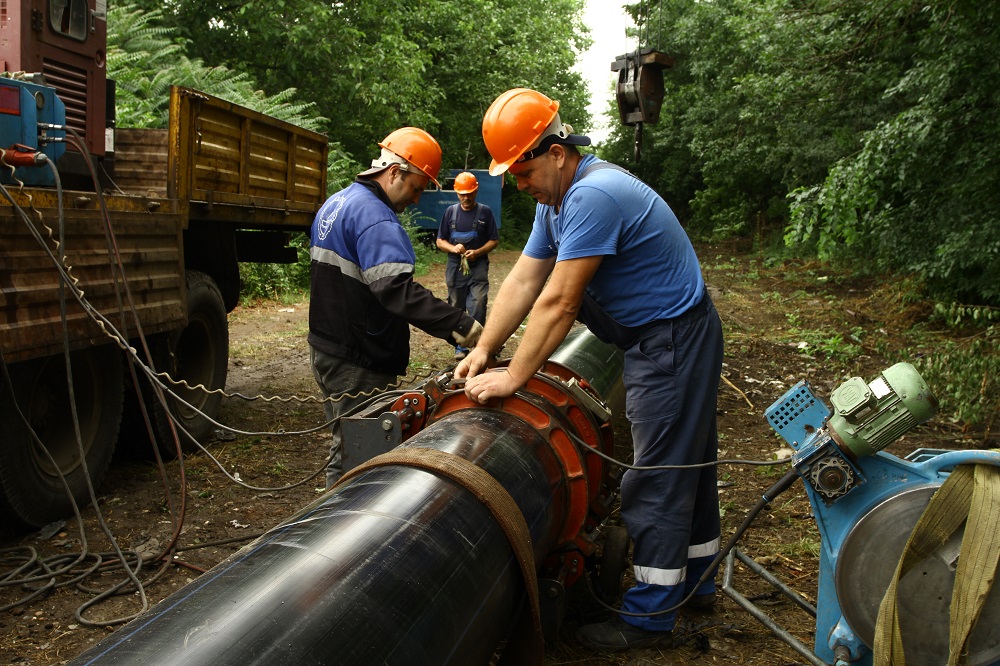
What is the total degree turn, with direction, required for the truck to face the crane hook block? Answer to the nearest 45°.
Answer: approximately 180°

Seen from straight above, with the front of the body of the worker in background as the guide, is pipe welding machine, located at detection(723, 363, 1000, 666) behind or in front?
in front

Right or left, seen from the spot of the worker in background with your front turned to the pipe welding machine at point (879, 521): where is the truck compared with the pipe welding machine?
right

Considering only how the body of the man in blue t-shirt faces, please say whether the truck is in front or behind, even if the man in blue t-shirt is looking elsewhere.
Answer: in front

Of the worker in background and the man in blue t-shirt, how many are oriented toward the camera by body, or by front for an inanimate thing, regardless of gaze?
1

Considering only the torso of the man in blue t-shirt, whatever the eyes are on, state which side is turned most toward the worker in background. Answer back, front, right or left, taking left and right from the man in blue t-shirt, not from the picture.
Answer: right

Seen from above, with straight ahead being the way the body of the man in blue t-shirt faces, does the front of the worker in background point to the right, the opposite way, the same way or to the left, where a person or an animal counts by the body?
to the left

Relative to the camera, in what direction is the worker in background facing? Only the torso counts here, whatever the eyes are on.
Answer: toward the camera

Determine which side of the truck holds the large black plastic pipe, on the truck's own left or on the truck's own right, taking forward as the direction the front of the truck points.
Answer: on the truck's own left

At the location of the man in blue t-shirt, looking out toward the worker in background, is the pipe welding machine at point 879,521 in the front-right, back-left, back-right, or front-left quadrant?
back-right

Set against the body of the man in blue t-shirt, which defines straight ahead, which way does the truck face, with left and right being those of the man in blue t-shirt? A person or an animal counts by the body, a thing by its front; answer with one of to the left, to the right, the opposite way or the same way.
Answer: to the left

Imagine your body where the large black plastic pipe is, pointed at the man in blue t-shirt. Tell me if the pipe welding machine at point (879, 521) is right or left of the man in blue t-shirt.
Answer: right

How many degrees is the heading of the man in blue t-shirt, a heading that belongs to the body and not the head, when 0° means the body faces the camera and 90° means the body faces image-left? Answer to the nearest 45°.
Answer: approximately 90°
